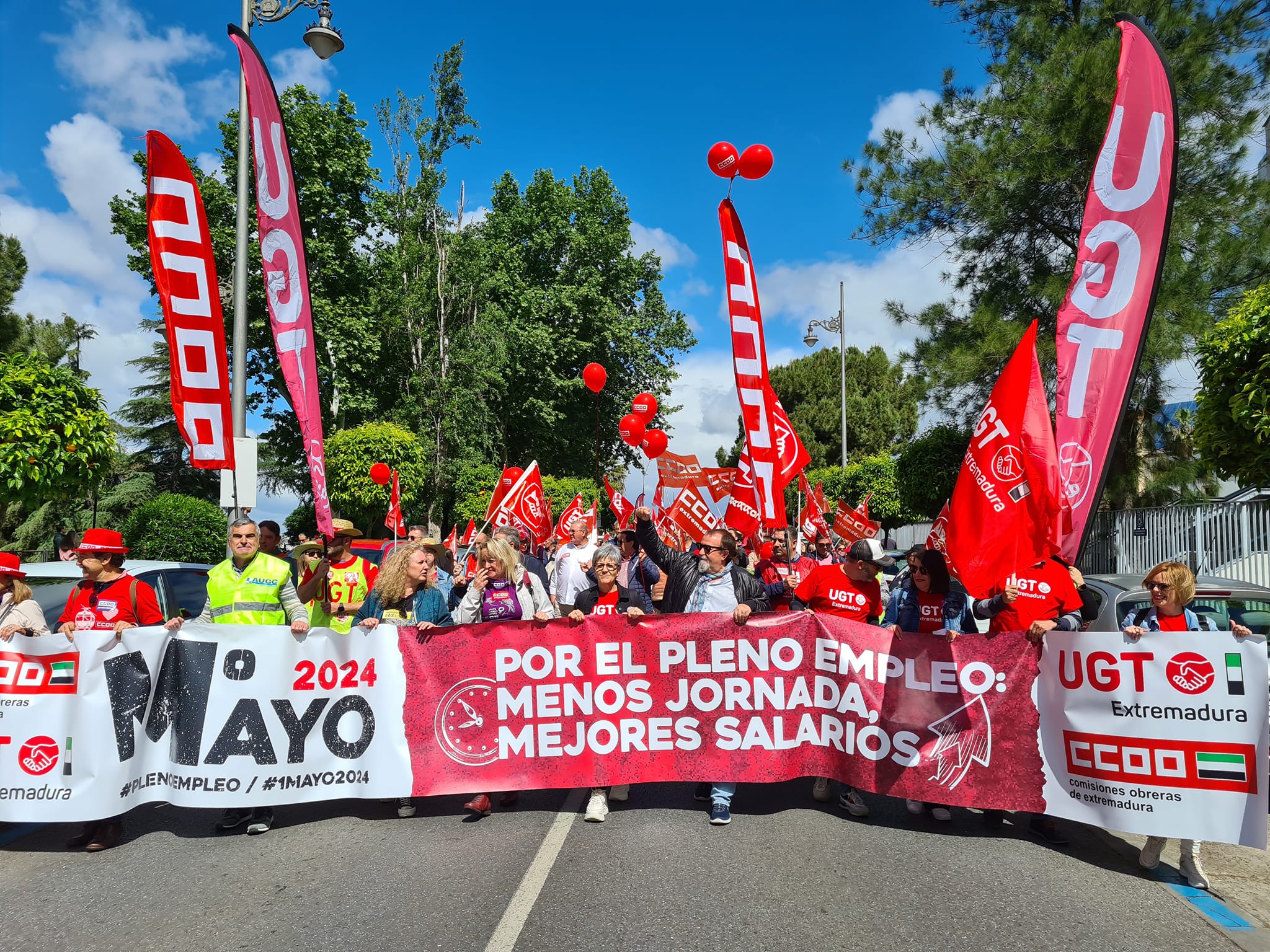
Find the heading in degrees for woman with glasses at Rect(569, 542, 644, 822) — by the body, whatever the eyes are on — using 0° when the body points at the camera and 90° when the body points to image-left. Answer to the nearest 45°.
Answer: approximately 0°

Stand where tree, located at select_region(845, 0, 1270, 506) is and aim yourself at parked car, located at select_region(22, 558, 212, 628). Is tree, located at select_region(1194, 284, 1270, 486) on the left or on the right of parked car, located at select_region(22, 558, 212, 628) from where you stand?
left

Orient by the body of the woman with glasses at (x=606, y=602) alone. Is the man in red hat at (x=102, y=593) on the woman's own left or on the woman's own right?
on the woman's own right

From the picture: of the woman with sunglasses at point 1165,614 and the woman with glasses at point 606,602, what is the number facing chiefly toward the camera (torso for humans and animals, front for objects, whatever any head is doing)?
2

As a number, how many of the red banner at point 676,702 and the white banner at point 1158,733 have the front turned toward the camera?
2

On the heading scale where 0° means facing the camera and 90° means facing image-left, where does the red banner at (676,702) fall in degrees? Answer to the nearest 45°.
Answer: approximately 0°

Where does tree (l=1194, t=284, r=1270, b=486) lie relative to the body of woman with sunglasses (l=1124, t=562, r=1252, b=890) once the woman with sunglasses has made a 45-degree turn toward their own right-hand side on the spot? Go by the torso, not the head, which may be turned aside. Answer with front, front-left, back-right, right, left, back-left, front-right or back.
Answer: back-right

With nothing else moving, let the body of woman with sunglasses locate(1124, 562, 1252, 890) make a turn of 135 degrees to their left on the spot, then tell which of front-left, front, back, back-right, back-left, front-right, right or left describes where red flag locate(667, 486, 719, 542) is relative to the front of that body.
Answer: left
